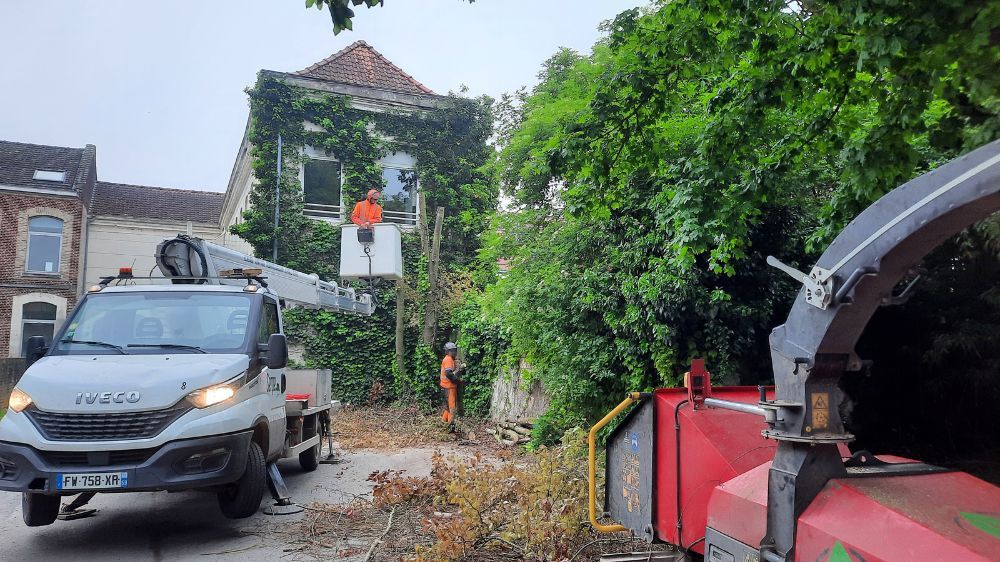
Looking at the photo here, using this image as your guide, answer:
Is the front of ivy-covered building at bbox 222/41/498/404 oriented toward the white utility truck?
yes

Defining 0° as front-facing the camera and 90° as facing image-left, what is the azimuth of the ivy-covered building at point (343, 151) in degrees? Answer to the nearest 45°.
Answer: approximately 0°

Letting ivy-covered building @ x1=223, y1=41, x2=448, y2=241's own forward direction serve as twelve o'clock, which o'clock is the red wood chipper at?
The red wood chipper is roughly at 12 o'clock from the ivy-covered building.
